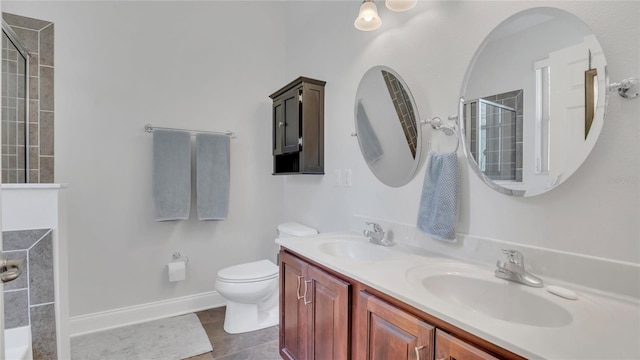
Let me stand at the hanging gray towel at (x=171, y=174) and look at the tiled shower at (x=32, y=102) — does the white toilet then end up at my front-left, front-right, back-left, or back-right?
back-left

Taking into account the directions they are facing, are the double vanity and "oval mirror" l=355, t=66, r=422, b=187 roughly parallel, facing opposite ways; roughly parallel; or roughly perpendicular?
roughly parallel

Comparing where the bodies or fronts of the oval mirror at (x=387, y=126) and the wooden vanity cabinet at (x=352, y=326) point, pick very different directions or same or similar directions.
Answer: same or similar directions

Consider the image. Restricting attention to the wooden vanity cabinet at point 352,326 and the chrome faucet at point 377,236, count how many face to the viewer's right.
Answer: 0

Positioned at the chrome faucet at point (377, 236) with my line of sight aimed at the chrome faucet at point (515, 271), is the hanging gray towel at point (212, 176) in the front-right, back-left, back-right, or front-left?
back-right

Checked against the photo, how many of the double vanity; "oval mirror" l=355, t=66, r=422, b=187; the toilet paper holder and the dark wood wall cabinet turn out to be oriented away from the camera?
0

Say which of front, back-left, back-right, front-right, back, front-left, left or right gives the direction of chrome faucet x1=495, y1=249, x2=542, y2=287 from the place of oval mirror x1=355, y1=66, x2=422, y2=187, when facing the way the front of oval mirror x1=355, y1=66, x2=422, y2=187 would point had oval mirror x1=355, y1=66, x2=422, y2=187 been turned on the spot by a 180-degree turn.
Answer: right

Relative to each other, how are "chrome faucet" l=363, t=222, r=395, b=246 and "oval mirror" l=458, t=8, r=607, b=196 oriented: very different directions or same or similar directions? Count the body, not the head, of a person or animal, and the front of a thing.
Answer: same or similar directions

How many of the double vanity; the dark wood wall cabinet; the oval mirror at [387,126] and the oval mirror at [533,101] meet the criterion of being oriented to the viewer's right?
0

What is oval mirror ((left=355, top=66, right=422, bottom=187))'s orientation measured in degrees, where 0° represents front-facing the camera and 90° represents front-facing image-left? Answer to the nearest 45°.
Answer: approximately 45°

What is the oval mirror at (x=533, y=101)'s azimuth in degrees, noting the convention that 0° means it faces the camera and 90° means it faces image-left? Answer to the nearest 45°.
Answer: approximately 45°

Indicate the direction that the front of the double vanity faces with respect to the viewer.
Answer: facing the viewer and to the left of the viewer

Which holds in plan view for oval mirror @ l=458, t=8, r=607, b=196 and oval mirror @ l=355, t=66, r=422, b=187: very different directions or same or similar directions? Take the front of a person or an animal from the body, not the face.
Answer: same or similar directions

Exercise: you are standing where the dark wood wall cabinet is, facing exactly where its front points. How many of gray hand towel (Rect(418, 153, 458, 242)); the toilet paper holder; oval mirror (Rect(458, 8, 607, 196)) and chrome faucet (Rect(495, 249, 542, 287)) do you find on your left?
3

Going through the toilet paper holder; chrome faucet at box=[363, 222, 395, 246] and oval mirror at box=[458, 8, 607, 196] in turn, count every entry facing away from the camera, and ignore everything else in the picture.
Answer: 0

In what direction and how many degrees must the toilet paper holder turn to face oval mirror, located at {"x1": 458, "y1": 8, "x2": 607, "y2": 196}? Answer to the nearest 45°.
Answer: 0° — it already faces it
